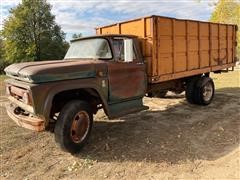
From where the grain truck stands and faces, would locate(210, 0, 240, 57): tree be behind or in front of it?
behind

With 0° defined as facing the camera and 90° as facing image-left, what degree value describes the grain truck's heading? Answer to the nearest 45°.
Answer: approximately 45°
